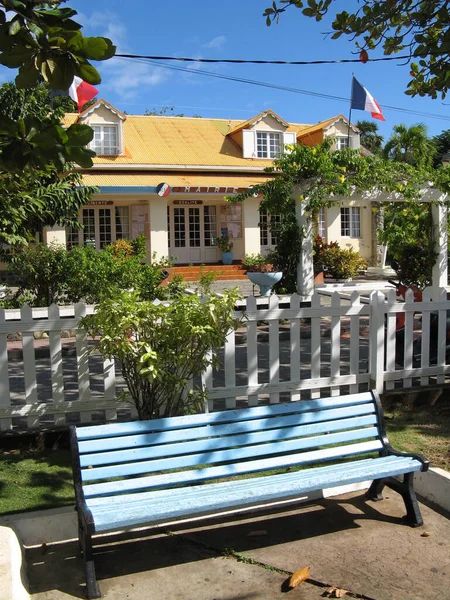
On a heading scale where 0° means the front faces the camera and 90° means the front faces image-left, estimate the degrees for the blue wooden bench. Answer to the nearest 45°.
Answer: approximately 315°

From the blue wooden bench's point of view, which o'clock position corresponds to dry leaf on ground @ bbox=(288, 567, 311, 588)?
The dry leaf on ground is roughly at 12 o'clock from the blue wooden bench.

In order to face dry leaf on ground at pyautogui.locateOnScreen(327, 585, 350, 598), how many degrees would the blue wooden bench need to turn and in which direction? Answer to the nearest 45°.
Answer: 0° — it already faces it

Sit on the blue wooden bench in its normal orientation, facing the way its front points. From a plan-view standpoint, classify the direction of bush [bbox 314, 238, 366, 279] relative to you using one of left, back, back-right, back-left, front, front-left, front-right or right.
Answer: back-left

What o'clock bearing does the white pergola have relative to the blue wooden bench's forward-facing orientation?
The white pergola is roughly at 8 o'clock from the blue wooden bench.

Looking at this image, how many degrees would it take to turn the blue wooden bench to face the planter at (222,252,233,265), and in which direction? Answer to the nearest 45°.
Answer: approximately 135° to its left

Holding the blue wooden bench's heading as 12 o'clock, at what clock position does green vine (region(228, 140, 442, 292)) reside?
The green vine is roughly at 8 o'clock from the blue wooden bench.

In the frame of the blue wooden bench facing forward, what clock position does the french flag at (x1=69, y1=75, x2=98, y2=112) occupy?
The french flag is roughly at 7 o'clock from the blue wooden bench.

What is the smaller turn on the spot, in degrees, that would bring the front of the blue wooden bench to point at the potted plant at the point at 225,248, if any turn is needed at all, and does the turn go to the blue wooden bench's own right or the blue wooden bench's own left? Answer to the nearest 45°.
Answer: approximately 135° to the blue wooden bench's own left

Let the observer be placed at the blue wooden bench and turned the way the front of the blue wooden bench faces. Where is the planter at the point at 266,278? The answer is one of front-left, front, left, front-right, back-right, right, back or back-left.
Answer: back-left

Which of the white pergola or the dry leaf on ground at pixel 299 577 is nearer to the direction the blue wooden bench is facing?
the dry leaf on ground

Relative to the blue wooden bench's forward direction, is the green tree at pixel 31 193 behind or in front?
behind
